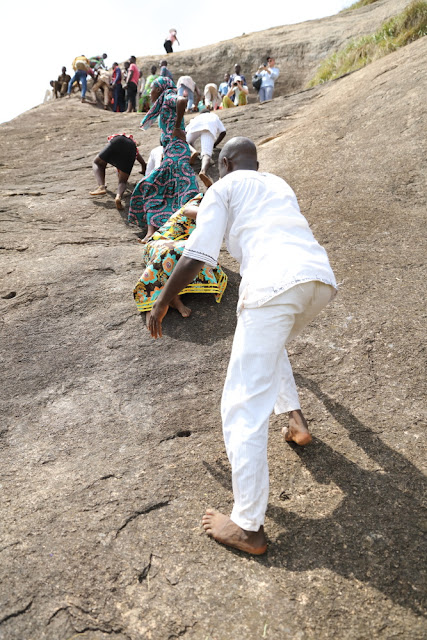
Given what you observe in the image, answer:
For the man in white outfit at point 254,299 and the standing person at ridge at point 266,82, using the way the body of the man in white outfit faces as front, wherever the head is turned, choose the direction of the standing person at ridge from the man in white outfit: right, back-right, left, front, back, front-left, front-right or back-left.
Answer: front-right

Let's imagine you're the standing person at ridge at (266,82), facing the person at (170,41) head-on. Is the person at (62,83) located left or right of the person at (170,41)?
left

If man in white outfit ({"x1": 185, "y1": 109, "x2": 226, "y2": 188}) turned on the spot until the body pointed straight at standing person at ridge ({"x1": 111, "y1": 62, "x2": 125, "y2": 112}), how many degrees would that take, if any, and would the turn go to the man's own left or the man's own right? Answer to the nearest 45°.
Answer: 0° — they already face them

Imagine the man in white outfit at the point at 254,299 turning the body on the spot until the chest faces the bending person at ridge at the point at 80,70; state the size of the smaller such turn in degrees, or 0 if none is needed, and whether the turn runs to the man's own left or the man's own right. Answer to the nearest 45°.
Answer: approximately 45° to the man's own right

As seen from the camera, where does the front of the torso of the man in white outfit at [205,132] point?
away from the camera

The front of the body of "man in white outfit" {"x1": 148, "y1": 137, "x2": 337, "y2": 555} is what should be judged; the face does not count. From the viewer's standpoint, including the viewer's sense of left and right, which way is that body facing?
facing away from the viewer and to the left of the viewer
